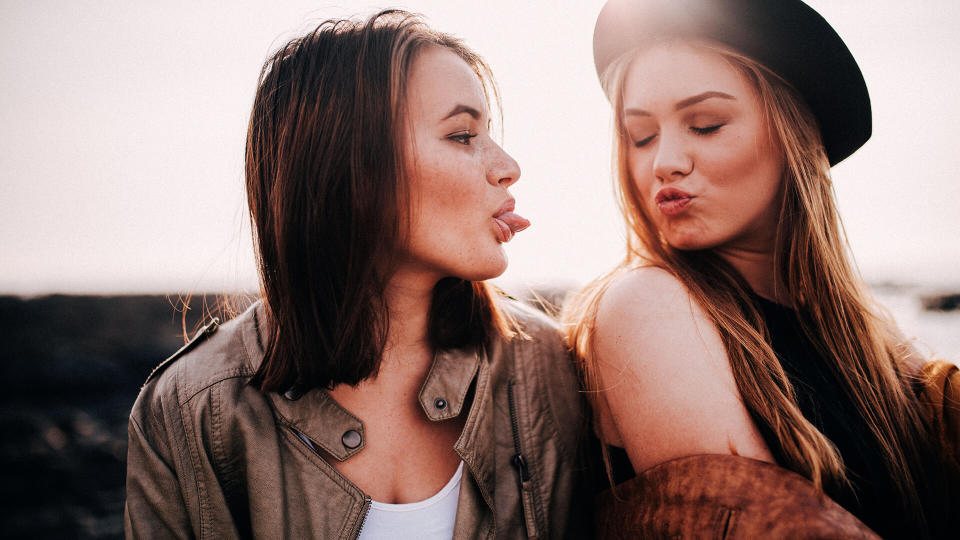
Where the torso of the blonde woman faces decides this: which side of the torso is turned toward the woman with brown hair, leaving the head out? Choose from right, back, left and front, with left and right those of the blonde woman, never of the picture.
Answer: right

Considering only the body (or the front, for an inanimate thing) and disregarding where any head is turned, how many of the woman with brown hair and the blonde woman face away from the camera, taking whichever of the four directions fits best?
0

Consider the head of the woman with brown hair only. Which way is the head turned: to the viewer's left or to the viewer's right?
to the viewer's right

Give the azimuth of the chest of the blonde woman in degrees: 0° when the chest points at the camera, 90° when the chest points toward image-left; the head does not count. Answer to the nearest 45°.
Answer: approximately 315°

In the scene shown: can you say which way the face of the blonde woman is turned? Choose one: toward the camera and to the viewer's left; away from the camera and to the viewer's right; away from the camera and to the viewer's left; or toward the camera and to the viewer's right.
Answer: toward the camera and to the viewer's left

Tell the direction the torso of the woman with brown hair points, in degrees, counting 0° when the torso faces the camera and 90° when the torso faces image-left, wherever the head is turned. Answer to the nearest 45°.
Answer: approximately 315°

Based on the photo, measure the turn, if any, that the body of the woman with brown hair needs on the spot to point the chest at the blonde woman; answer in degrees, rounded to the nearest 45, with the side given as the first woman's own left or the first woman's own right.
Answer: approximately 45° to the first woman's own left
